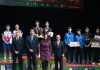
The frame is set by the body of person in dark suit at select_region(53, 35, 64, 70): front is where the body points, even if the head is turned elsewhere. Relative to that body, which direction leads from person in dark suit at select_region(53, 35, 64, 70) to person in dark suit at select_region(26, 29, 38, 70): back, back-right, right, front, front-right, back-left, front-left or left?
right

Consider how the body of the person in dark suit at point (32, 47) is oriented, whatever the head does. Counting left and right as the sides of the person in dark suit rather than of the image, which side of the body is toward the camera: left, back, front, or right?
front

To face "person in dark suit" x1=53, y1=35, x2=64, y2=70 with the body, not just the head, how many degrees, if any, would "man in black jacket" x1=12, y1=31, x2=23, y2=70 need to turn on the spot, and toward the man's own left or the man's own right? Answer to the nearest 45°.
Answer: approximately 90° to the man's own left

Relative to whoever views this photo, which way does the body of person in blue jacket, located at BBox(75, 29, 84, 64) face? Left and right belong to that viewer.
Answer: facing the viewer

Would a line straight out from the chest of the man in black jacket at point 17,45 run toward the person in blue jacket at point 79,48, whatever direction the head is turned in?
no

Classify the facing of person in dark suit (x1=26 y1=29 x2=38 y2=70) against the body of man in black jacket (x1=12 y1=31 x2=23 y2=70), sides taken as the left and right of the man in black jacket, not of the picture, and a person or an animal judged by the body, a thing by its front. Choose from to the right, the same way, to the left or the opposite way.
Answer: the same way

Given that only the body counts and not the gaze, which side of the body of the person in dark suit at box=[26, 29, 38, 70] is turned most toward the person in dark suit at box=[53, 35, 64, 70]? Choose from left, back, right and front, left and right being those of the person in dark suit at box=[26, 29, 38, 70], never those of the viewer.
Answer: left

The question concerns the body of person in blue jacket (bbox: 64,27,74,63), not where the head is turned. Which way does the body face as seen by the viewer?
toward the camera

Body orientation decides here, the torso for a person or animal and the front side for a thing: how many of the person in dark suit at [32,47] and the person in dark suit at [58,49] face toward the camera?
2

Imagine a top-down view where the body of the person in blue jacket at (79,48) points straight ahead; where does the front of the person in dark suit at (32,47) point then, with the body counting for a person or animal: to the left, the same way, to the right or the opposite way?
the same way

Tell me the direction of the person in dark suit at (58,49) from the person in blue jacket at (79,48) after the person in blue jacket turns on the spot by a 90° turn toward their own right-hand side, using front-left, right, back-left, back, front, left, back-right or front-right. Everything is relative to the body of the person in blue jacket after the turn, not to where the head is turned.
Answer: front-left

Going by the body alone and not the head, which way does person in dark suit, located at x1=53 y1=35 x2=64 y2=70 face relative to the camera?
toward the camera

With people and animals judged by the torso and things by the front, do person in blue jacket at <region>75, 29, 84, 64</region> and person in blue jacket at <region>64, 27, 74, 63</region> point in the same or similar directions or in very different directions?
same or similar directions

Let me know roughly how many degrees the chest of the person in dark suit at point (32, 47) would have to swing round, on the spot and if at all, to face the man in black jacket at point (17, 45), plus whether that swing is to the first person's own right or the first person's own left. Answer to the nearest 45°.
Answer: approximately 90° to the first person's own right
